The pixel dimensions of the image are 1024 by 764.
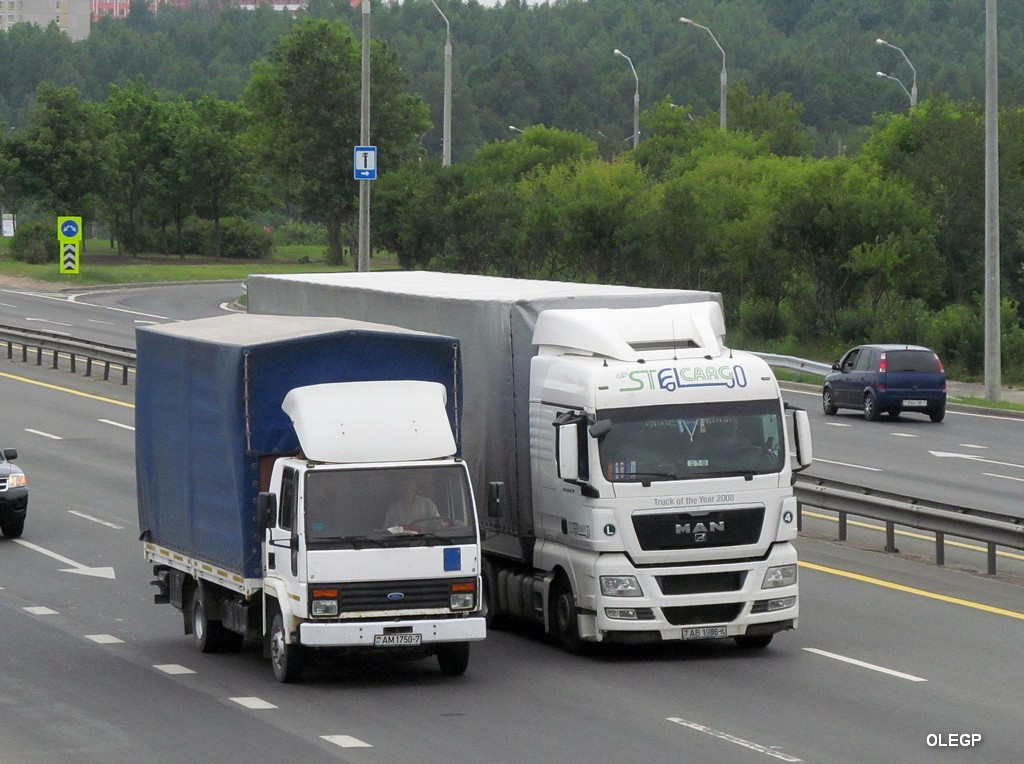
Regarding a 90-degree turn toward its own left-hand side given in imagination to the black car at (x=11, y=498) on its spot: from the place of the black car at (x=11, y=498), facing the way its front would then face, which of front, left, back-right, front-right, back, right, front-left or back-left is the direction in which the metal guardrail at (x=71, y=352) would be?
front-left

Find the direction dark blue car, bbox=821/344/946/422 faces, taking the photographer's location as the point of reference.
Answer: facing away from the viewer and to the left of the viewer

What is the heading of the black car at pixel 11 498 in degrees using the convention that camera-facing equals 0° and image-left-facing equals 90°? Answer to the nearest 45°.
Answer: approximately 315°

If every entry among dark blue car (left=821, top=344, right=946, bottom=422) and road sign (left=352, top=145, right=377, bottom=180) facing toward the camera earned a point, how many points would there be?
1

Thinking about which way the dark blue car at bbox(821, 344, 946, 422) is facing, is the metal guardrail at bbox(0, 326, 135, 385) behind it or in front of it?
in front

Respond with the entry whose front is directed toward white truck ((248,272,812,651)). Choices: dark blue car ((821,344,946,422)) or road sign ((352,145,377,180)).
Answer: the road sign

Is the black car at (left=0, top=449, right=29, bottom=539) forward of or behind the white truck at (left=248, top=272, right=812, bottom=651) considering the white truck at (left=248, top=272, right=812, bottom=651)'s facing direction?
behind

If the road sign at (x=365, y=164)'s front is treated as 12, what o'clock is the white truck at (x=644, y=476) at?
The white truck is roughly at 12 o'clock from the road sign.

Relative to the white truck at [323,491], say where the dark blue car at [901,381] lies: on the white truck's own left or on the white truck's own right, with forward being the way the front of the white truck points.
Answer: on the white truck's own left
